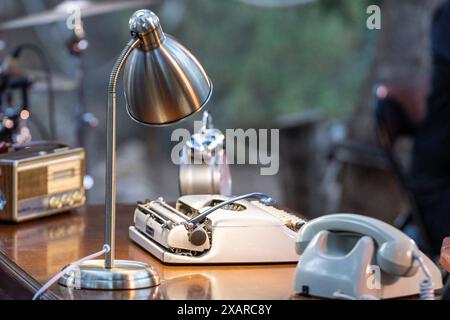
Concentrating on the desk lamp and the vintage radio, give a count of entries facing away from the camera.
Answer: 0

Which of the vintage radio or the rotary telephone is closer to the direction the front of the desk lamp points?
the rotary telephone

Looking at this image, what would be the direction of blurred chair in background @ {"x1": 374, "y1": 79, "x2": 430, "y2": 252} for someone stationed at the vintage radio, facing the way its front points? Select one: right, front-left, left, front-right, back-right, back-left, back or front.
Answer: left

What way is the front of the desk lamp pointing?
to the viewer's right

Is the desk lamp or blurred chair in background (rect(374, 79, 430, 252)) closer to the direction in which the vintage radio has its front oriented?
the desk lamp

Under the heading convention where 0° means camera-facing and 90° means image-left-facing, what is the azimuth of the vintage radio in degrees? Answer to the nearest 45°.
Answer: approximately 315°
